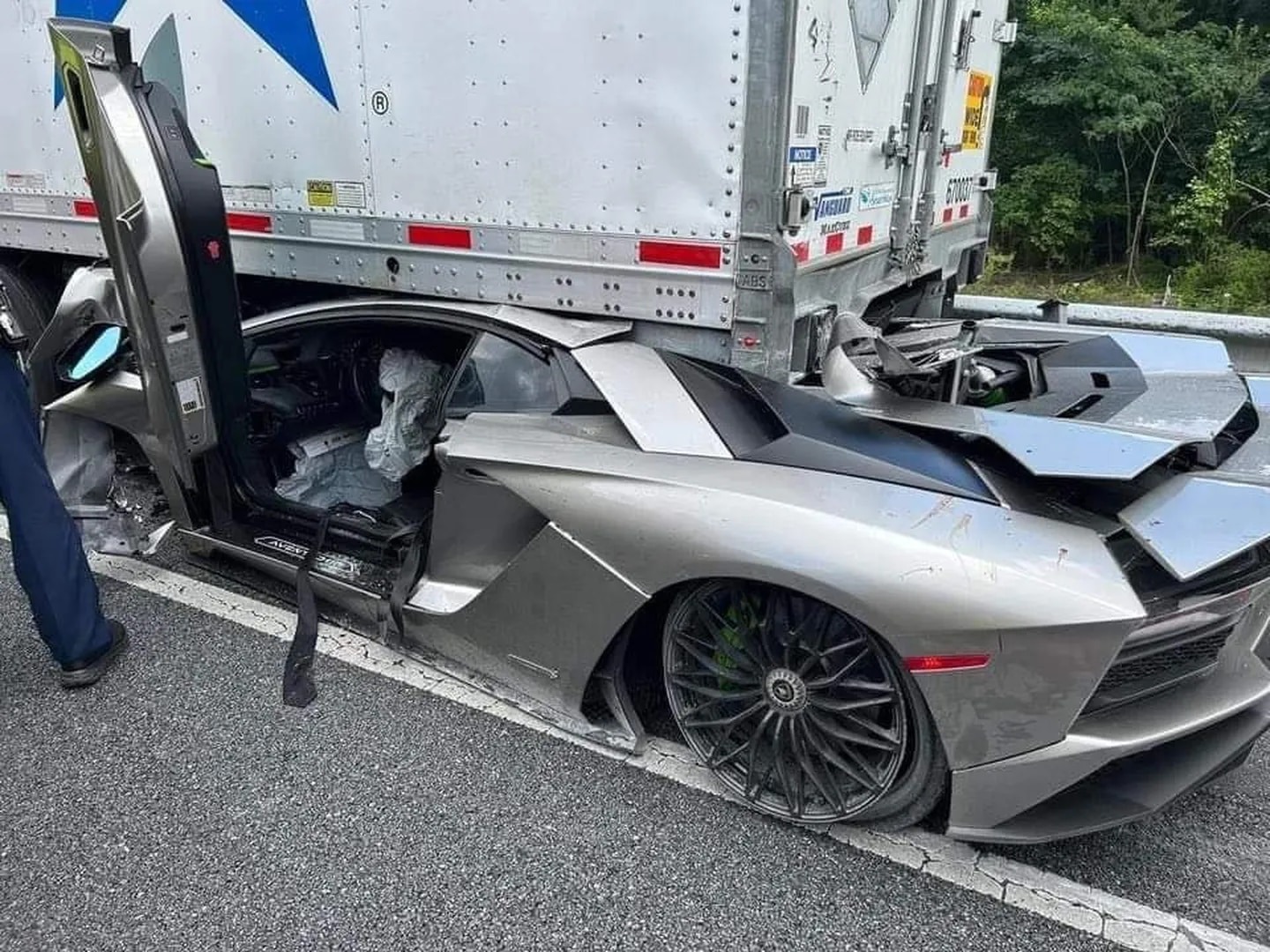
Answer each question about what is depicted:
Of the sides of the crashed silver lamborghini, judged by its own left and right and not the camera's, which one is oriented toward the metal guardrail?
right

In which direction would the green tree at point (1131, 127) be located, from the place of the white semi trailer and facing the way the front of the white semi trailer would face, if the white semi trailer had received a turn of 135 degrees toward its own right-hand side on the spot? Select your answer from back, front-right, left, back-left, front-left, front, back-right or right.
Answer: front-left

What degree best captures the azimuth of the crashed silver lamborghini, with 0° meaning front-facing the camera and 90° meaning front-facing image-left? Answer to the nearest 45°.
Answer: approximately 135°

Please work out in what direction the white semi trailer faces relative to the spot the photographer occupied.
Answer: facing away from the viewer and to the left of the viewer
